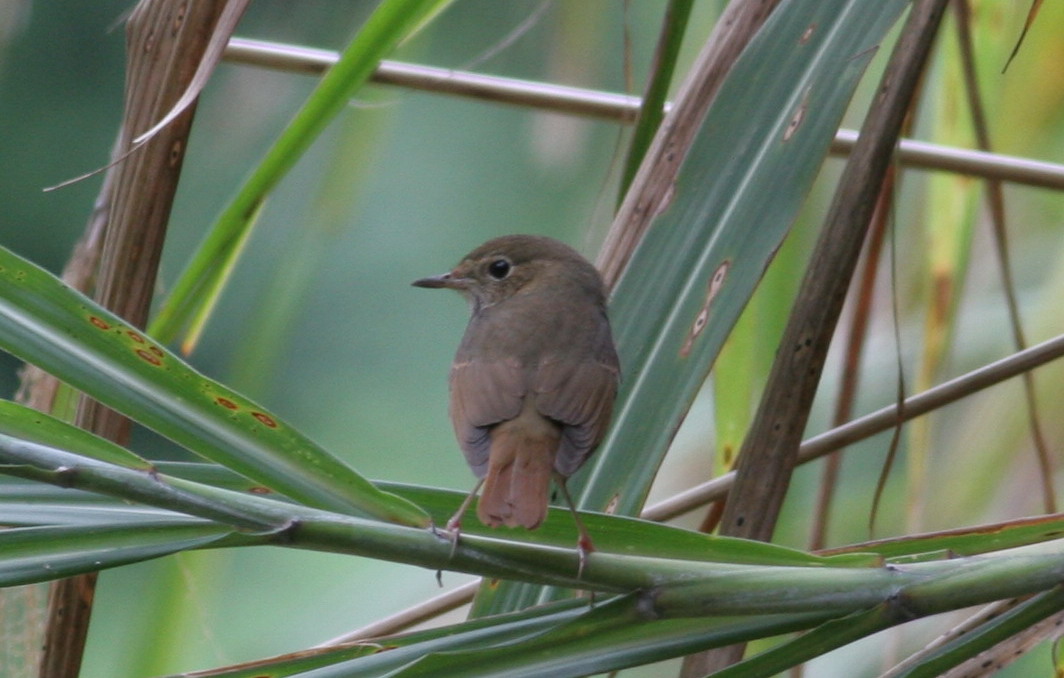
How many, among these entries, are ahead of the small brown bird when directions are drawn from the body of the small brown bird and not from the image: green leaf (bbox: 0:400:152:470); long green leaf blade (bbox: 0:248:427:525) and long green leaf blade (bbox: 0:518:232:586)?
0

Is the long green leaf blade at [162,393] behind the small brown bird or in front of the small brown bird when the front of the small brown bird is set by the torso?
behind

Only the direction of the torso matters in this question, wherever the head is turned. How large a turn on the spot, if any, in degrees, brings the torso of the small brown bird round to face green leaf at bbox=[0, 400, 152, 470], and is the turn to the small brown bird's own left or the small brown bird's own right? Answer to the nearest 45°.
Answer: approximately 135° to the small brown bird's own left

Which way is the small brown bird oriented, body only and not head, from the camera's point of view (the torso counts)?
away from the camera

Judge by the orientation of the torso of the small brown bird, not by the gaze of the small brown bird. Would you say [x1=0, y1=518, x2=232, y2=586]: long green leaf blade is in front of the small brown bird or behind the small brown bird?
behind
